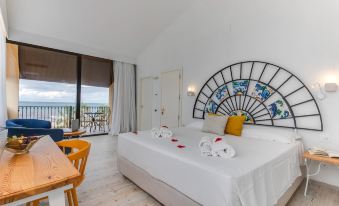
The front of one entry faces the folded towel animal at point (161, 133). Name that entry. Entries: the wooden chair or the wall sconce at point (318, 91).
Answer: the wall sconce

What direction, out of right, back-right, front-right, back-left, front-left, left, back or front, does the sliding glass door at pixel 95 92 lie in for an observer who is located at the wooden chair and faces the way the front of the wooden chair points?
back-right

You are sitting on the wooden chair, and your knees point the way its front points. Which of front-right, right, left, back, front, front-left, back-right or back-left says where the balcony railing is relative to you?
back-right

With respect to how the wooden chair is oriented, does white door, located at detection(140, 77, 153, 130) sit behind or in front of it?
behind

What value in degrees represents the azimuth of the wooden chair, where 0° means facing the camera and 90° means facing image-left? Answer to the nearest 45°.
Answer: approximately 45°

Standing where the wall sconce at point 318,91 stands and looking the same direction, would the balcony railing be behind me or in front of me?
in front
